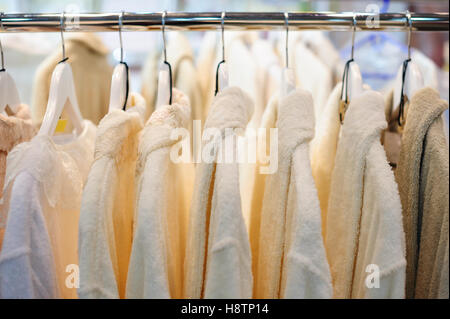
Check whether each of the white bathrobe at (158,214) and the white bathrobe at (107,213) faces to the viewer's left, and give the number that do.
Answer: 2

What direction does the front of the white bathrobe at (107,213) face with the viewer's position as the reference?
facing to the left of the viewer

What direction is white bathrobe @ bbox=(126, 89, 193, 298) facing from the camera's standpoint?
to the viewer's left
